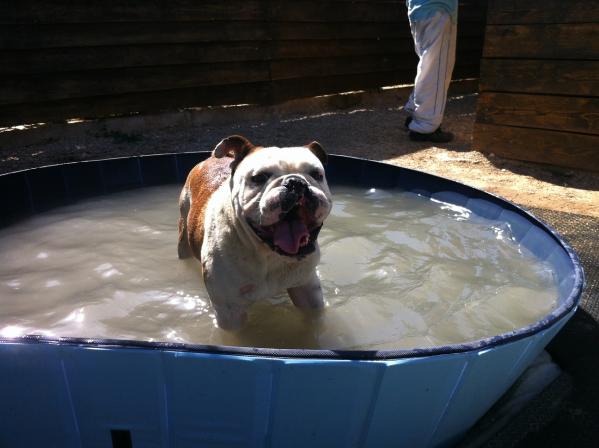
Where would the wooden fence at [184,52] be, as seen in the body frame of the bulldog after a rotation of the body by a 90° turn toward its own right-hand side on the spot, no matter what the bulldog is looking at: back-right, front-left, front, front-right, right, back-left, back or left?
back-right

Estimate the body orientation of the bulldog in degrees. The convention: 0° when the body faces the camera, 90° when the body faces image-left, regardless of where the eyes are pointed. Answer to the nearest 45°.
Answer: approximately 315°
